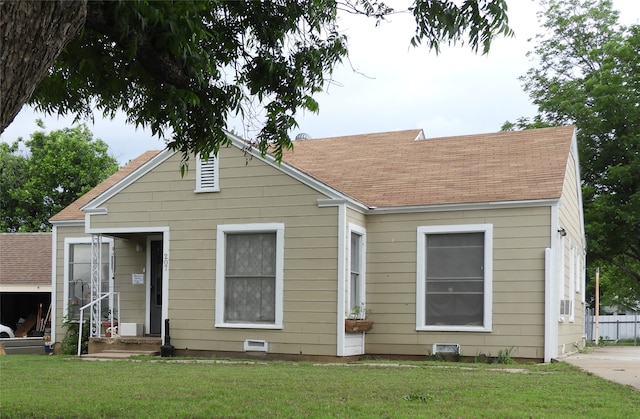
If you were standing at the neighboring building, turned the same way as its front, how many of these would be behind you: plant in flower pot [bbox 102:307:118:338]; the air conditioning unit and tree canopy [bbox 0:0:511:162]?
0

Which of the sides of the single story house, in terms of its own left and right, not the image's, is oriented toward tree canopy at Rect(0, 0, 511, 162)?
front

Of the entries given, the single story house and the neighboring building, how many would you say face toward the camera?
2

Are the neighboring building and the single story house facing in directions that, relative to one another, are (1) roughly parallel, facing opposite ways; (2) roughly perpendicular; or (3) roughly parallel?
roughly parallel

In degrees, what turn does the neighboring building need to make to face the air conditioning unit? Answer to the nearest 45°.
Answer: approximately 45° to its left

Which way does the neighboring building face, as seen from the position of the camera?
facing the viewer

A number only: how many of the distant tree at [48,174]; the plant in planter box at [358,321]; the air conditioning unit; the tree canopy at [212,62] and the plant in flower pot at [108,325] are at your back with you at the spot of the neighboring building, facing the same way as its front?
1

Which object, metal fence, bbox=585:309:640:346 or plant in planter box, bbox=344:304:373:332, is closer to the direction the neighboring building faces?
the plant in planter box

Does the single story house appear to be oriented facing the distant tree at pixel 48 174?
no

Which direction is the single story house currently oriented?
toward the camera
